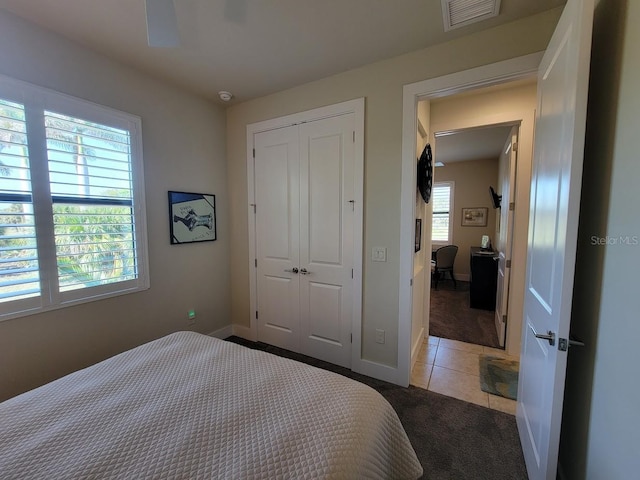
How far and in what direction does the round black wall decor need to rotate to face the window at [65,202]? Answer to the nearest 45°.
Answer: approximately 135° to its right

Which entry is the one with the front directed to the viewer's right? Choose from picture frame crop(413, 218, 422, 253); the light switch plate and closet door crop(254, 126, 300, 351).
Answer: the picture frame

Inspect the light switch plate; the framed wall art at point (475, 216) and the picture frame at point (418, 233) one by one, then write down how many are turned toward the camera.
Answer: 2

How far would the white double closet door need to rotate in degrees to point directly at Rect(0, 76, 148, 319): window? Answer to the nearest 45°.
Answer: approximately 45° to its right

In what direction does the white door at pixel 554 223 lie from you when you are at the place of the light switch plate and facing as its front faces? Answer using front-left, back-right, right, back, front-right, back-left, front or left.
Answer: front-left

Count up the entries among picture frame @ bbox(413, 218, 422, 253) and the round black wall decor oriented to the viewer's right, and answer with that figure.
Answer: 2

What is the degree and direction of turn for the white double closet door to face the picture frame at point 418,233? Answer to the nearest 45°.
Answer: approximately 135° to its left

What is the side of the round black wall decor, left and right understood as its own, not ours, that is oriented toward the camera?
right

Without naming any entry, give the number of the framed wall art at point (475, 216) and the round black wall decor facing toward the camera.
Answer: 1

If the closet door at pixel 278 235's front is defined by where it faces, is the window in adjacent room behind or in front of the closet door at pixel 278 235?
behind

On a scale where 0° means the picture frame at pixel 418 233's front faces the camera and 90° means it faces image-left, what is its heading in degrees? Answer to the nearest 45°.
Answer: approximately 270°

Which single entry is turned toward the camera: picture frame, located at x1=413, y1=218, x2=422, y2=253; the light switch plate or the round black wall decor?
the light switch plate

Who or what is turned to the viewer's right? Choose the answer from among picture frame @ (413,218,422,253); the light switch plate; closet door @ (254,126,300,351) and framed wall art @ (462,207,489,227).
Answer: the picture frame

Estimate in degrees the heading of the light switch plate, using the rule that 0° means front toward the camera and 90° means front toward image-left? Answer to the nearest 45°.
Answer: approximately 0°

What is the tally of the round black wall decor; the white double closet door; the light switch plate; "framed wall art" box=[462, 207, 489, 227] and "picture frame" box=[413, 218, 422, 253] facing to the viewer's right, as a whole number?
2

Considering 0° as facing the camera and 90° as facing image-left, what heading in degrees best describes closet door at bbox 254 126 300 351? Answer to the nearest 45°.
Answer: approximately 45°

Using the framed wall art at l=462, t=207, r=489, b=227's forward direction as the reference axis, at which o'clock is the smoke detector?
The smoke detector is roughly at 1 o'clock from the framed wall art.
